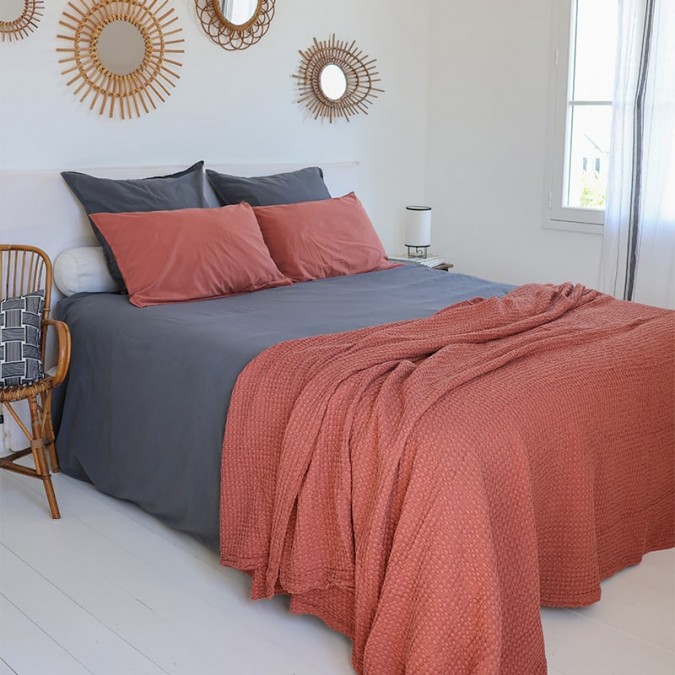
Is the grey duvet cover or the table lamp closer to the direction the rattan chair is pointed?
the grey duvet cover

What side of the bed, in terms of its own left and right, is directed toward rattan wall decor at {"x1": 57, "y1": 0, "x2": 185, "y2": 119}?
back

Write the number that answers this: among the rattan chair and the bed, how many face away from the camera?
0

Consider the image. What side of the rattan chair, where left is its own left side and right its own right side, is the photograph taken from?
front

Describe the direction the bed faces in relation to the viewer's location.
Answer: facing the viewer and to the right of the viewer

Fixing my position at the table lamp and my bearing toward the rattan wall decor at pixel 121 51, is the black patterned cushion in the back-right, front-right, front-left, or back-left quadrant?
front-left

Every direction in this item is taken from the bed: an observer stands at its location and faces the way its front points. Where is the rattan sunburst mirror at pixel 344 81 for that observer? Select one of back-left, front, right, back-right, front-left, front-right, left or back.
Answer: back-left

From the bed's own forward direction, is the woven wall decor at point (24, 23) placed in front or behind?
behind
